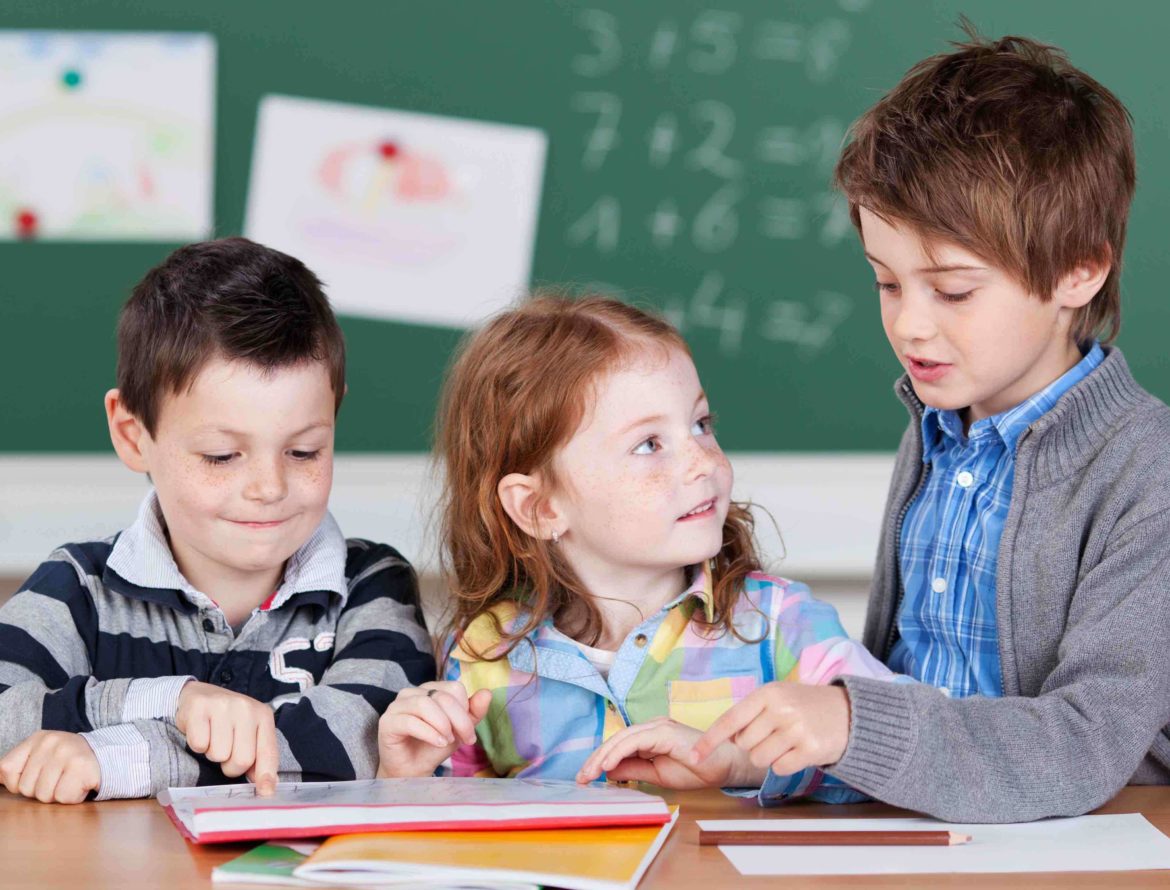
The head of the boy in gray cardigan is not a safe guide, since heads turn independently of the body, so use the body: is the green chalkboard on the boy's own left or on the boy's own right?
on the boy's own right

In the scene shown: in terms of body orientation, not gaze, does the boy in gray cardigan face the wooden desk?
yes

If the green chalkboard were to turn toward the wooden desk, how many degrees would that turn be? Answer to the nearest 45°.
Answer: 0° — it already faces it

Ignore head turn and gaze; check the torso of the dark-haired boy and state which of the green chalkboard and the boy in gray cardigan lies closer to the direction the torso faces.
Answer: the boy in gray cardigan

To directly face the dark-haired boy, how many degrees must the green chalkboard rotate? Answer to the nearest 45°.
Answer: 0° — it already faces them

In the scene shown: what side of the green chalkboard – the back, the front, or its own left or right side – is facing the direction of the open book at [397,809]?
front

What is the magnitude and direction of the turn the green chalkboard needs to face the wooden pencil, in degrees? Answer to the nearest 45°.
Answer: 0° — it already faces it

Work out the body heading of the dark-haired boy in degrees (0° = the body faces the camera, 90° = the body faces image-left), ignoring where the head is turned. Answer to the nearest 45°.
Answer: approximately 0°

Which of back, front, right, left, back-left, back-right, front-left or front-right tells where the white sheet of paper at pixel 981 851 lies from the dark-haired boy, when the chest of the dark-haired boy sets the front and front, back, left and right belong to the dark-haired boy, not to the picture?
front-left

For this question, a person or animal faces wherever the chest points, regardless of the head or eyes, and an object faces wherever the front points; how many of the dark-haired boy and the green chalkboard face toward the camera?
2
